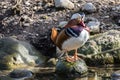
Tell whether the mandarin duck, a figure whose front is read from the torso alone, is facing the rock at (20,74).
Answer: no

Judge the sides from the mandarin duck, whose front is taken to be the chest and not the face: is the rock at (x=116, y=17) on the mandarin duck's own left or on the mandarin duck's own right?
on the mandarin duck's own left

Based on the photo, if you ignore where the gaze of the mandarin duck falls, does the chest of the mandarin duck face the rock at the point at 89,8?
no

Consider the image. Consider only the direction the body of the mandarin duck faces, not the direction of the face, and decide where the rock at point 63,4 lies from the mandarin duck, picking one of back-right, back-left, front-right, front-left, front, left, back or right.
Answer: back-left

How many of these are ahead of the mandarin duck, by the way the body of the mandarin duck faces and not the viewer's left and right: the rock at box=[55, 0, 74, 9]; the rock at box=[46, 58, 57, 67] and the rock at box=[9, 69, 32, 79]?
0

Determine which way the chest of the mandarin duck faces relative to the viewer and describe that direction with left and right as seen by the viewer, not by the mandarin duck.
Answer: facing the viewer and to the right of the viewer

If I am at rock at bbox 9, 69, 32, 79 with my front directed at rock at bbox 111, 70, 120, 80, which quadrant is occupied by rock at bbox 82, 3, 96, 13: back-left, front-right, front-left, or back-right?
front-left

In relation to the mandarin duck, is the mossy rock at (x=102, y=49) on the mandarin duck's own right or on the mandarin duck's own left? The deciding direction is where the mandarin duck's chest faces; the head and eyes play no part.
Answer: on the mandarin duck's own left
